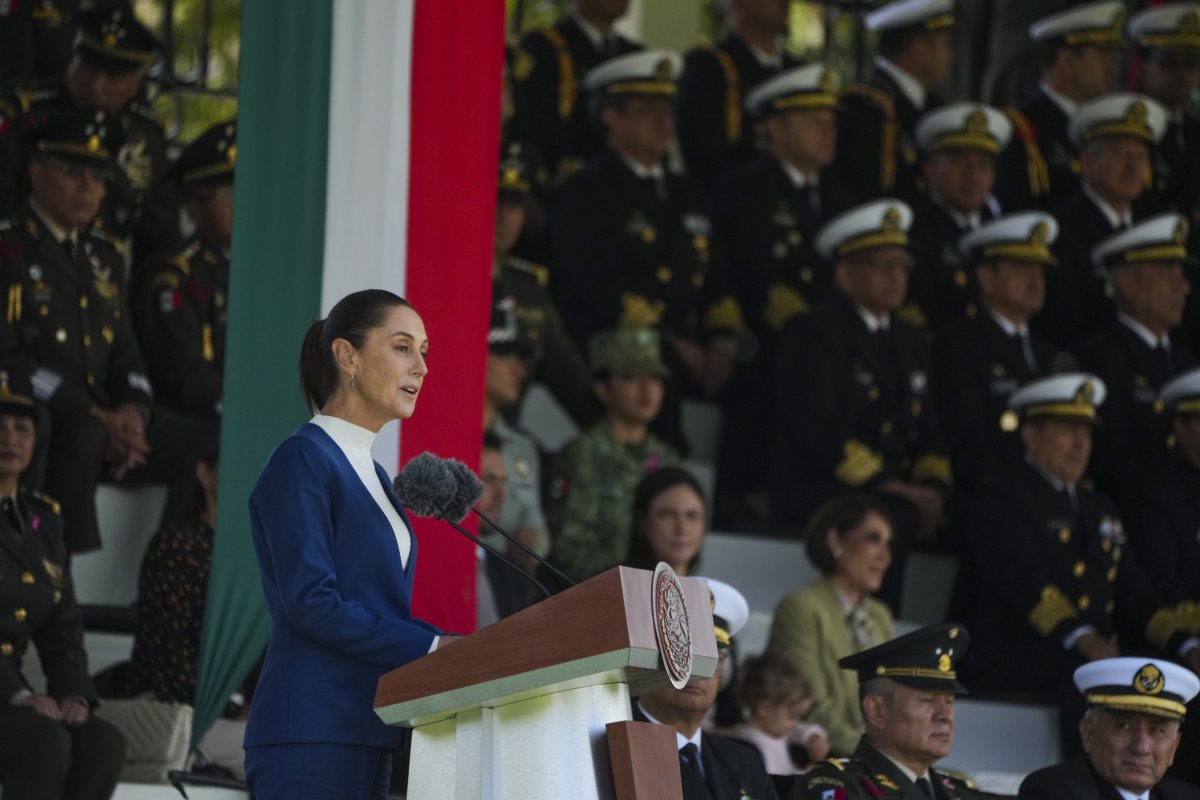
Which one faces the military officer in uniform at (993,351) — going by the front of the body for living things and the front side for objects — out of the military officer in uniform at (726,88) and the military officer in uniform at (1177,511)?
the military officer in uniform at (726,88)

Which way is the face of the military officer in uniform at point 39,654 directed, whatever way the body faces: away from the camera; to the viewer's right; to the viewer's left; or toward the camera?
toward the camera

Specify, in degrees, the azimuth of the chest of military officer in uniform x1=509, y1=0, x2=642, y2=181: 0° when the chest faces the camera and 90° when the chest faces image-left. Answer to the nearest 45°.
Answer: approximately 315°

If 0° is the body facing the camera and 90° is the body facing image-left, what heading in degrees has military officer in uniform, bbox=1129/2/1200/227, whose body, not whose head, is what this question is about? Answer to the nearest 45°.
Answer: approximately 315°

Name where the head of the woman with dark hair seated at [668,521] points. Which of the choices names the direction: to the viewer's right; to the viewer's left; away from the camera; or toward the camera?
toward the camera

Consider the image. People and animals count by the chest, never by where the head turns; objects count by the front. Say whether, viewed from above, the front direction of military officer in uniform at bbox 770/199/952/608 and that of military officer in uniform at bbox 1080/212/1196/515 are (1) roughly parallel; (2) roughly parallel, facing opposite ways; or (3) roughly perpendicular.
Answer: roughly parallel

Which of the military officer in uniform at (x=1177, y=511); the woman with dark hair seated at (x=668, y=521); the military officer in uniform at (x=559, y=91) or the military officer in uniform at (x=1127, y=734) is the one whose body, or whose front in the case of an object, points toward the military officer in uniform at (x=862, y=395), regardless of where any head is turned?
the military officer in uniform at (x=559, y=91)

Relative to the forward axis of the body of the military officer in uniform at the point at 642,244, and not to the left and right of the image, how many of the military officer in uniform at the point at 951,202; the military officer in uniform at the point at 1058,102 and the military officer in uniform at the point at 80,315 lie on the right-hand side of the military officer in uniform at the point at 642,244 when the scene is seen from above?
1

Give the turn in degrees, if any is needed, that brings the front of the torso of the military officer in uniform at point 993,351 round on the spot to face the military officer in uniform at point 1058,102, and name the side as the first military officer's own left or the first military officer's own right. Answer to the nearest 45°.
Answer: approximately 135° to the first military officer's own left

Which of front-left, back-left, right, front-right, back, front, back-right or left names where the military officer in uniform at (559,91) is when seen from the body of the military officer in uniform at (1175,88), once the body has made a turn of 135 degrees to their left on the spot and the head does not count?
back-left

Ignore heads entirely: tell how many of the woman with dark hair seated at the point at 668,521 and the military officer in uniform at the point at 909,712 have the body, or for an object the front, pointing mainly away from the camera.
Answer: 0

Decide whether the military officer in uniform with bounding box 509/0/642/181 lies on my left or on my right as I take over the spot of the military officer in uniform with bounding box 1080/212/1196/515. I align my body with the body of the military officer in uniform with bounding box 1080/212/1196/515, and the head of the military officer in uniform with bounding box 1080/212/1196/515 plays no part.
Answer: on my right

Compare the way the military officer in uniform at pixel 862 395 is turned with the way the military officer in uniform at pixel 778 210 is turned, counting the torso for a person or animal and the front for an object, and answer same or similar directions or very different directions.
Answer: same or similar directions

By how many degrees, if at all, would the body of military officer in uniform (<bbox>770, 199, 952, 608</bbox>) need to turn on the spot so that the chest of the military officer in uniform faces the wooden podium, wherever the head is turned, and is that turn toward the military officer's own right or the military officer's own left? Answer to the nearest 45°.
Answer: approximately 45° to the military officer's own right

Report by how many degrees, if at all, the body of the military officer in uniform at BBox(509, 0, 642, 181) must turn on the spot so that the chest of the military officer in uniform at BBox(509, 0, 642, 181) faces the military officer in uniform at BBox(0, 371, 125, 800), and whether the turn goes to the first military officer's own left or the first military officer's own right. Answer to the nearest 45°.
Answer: approximately 45° to the first military officer's own right

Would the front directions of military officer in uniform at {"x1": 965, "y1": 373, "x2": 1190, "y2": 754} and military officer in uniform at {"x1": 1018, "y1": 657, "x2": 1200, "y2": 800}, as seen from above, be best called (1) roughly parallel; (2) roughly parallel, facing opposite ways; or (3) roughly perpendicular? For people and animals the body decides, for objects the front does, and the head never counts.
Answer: roughly parallel

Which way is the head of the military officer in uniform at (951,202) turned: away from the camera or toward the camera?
toward the camera

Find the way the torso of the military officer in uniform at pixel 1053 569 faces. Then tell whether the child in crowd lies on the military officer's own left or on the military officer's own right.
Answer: on the military officer's own right

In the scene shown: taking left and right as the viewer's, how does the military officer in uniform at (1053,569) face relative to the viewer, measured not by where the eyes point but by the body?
facing the viewer and to the right of the viewer

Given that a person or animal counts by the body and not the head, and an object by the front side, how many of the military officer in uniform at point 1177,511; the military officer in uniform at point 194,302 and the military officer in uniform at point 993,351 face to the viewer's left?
0

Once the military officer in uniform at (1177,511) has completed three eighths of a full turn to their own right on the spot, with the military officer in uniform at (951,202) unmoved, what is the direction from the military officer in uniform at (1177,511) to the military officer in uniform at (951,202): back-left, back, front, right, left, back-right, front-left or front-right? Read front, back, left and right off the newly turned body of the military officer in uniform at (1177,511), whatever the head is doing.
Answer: front-right

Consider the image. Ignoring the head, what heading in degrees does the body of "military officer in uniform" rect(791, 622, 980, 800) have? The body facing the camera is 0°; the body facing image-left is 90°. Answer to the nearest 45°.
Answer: approximately 315°

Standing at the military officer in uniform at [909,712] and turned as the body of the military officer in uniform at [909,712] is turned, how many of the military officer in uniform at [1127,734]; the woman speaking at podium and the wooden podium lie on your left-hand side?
1

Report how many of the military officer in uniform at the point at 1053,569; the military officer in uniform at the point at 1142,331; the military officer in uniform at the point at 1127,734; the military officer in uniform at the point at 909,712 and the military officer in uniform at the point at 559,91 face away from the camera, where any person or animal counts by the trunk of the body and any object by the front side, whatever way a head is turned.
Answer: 0
